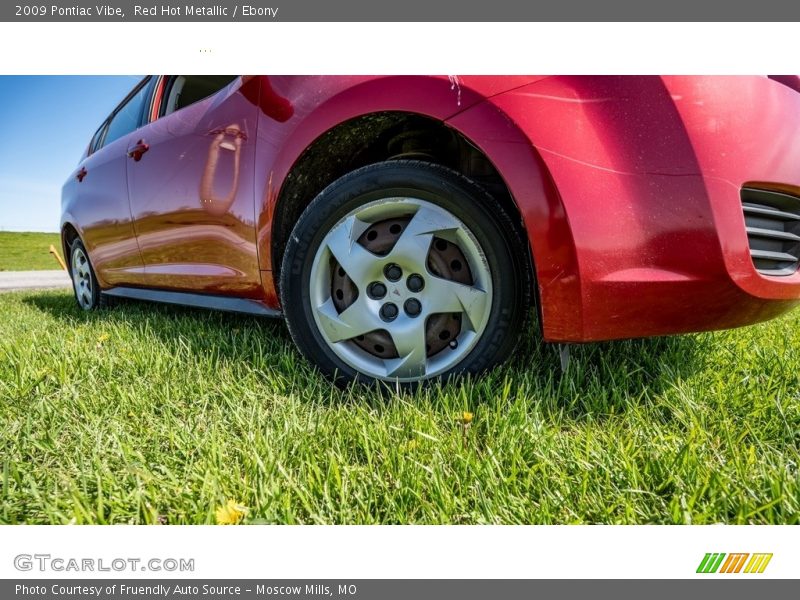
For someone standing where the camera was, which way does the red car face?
facing the viewer and to the right of the viewer
